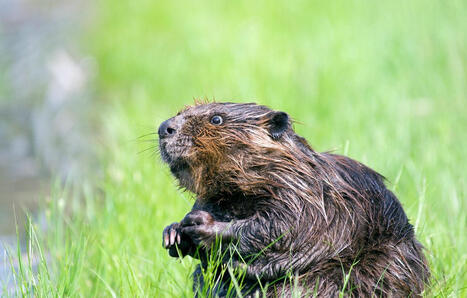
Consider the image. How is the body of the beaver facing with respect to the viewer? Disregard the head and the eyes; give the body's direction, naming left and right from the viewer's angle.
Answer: facing to the left of the viewer
